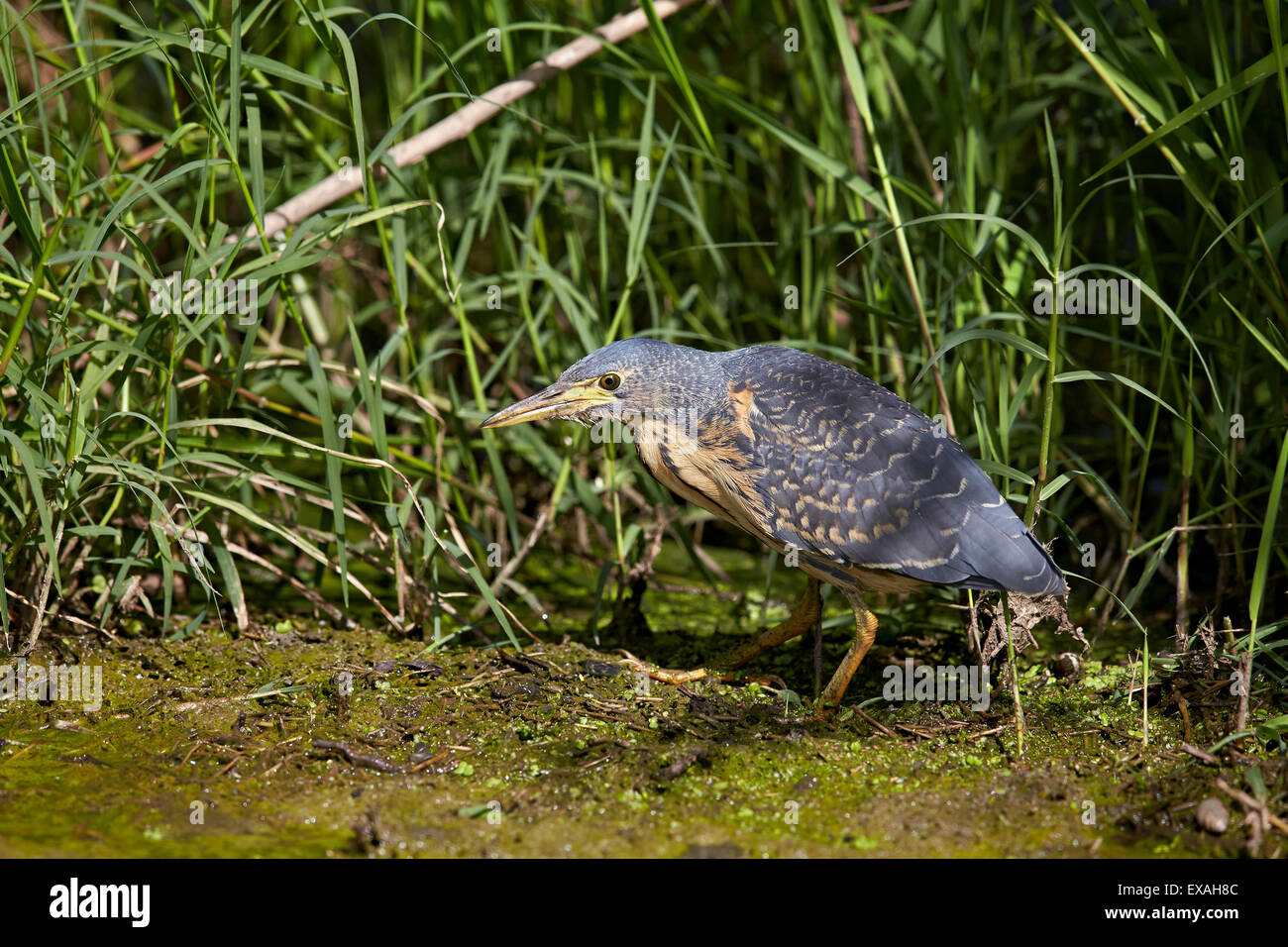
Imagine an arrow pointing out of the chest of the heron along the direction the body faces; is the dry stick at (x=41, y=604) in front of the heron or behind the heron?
in front

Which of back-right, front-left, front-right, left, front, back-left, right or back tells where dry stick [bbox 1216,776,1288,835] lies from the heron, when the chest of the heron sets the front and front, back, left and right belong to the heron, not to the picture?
back-left

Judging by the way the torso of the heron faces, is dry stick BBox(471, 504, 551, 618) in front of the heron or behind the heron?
in front

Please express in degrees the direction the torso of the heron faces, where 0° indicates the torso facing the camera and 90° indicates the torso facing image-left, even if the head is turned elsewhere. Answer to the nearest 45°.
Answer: approximately 90°
